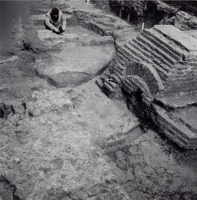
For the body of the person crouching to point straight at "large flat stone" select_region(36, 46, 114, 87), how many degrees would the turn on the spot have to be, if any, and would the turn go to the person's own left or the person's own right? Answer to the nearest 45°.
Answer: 0° — they already face it

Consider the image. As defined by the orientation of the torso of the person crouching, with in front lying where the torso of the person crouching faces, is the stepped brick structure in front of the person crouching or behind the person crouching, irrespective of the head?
in front

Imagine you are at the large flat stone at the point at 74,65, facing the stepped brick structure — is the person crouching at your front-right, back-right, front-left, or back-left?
back-left

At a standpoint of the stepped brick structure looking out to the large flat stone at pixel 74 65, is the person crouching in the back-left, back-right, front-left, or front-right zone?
front-right

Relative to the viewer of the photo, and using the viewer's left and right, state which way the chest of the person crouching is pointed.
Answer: facing the viewer

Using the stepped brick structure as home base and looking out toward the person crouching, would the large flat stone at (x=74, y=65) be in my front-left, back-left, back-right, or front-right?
front-left
